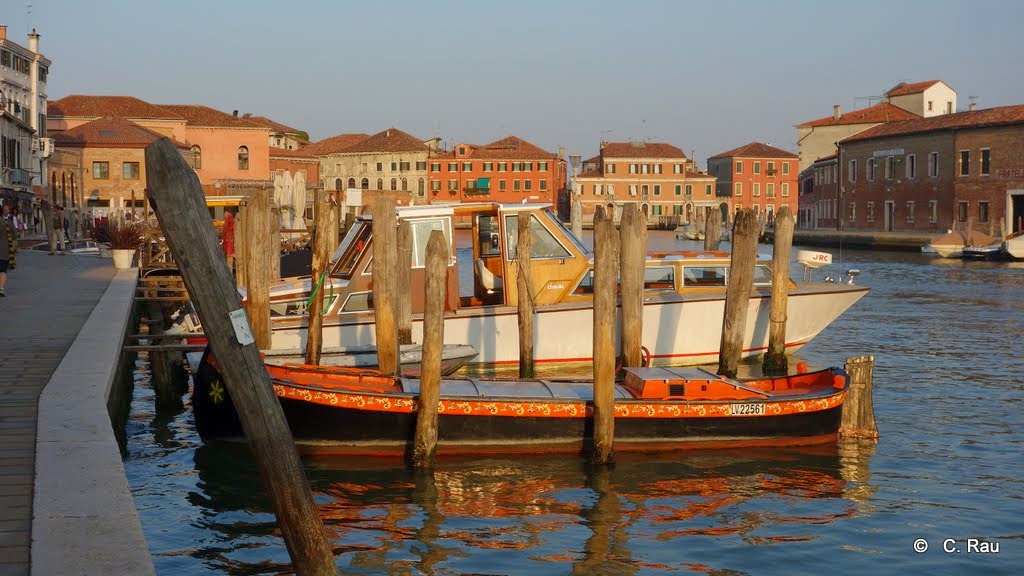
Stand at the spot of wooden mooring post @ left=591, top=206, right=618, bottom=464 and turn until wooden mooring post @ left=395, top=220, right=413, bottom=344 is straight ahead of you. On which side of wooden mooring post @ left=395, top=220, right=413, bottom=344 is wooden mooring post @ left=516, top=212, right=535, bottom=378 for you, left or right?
right

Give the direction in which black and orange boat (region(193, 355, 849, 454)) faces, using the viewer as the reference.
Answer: facing to the left of the viewer

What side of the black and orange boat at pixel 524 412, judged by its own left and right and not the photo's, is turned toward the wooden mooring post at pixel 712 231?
right

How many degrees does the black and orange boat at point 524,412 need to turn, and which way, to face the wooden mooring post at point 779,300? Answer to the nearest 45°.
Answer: approximately 135° to its right

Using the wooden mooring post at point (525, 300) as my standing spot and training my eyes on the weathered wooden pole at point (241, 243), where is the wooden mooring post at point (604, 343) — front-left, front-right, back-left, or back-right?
back-left
